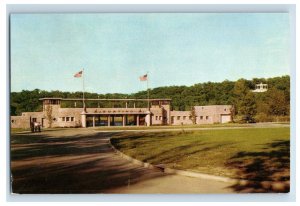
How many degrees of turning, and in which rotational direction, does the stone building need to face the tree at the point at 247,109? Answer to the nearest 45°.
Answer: approximately 90° to its left

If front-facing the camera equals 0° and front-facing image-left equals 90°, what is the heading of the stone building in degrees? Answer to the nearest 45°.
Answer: approximately 0°

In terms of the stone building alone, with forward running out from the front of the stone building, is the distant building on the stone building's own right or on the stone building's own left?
on the stone building's own left

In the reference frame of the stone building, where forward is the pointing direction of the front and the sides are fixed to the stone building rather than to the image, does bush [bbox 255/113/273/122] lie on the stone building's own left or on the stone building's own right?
on the stone building's own left
